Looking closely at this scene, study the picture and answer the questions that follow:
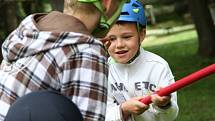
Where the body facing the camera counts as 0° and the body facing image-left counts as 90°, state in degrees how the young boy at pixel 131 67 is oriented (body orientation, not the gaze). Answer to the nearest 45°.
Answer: approximately 45°

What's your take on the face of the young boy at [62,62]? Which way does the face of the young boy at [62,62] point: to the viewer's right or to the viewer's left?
to the viewer's right

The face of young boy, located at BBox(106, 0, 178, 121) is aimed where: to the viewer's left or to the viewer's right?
to the viewer's left

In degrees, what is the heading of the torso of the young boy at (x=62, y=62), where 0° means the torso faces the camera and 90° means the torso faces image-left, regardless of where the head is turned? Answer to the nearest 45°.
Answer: approximately 225°

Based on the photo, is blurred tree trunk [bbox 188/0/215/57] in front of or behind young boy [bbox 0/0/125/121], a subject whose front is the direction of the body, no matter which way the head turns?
in front

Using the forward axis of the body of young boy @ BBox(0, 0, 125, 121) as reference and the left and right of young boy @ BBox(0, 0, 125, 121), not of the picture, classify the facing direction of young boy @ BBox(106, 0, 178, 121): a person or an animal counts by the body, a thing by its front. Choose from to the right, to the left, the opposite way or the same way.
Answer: the opposite way

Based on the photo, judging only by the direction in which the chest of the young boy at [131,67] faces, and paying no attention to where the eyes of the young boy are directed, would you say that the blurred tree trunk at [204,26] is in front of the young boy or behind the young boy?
behind

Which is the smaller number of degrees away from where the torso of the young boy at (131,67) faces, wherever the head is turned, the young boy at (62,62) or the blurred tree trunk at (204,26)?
the young boy

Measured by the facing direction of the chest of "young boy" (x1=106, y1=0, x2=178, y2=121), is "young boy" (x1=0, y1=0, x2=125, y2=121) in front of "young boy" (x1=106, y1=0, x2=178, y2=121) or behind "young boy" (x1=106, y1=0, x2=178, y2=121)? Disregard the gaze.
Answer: in front

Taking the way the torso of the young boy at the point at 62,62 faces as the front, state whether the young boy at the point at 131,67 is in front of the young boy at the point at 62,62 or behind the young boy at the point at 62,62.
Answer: in front
